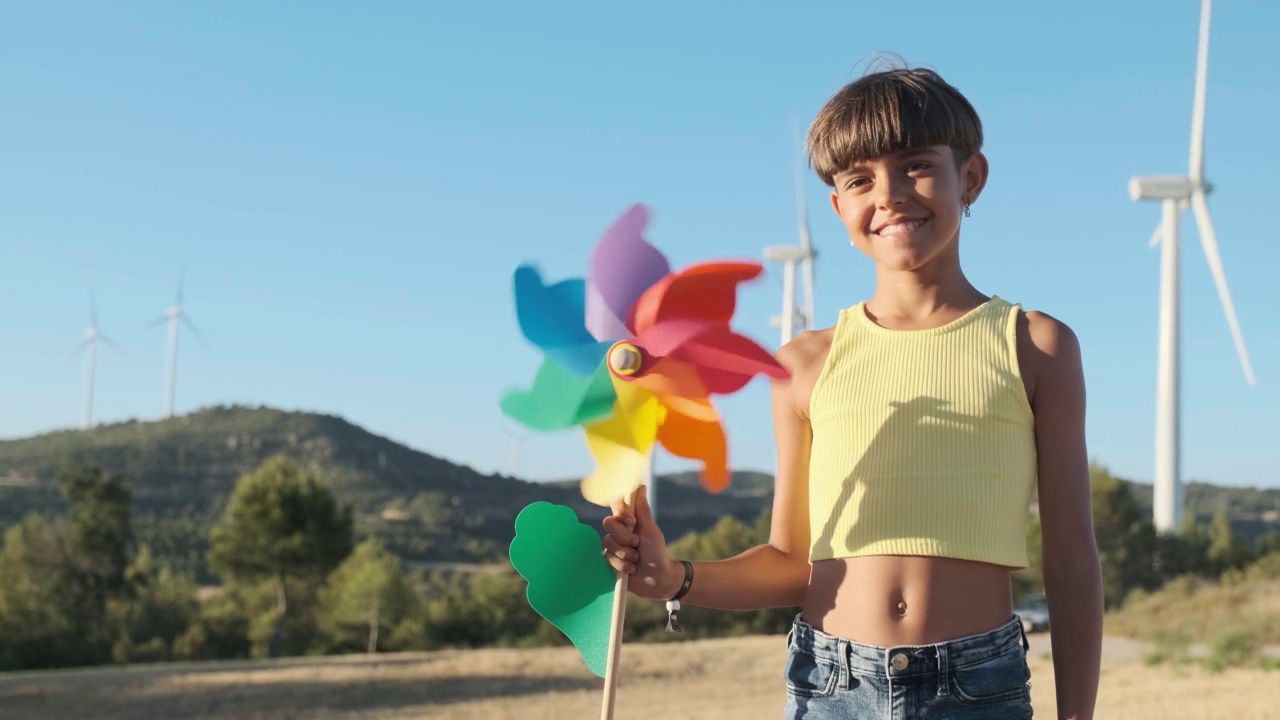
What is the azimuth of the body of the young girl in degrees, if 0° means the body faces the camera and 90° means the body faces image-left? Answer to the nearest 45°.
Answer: approximately 0°

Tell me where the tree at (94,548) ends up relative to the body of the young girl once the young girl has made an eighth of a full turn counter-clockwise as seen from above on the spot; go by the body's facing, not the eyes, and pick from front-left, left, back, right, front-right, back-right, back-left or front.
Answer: back

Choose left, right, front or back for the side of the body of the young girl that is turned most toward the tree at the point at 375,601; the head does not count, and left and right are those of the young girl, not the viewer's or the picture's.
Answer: back

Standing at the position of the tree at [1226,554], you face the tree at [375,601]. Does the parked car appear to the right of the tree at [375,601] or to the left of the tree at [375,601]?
left

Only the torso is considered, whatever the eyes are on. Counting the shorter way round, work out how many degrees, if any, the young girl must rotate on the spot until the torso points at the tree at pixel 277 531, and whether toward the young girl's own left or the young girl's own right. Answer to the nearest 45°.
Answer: approximately 135° to the young girl's own right

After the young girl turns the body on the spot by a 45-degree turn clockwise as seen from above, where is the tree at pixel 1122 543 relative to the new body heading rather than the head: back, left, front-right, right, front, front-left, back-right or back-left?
back-right

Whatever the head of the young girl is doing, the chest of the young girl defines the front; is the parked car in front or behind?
behind

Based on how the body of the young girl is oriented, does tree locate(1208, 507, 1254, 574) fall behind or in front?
behind
